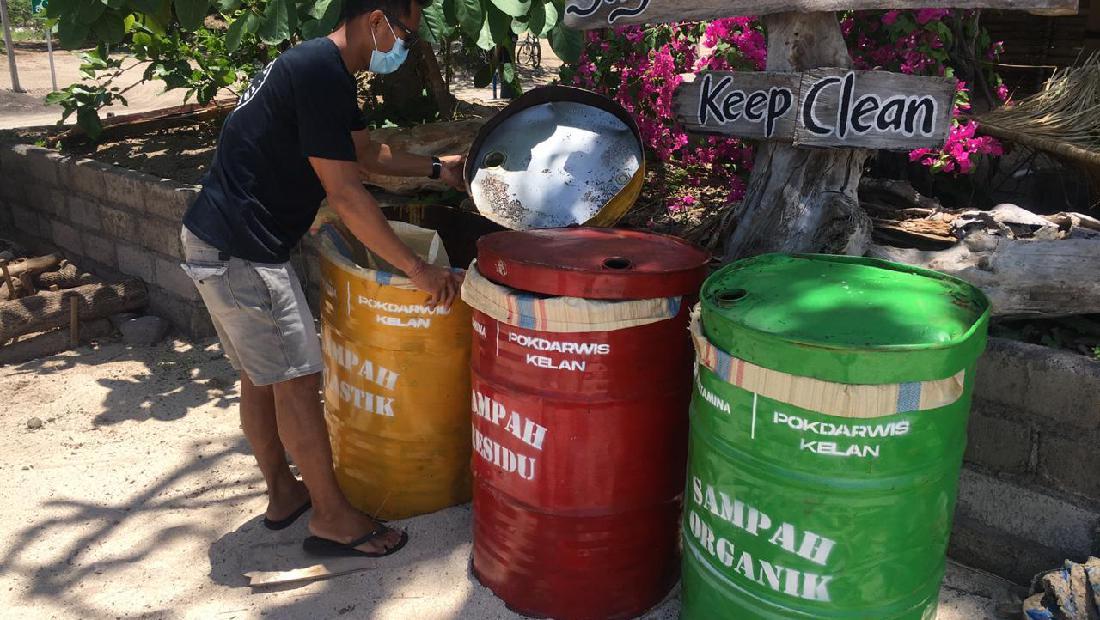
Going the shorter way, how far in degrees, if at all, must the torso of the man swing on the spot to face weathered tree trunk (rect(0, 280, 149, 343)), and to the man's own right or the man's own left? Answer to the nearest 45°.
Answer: approximately 135° to the man's own left

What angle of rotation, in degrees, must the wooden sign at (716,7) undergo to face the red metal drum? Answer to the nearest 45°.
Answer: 0° — it already faces it

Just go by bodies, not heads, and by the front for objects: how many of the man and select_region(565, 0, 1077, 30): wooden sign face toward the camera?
1

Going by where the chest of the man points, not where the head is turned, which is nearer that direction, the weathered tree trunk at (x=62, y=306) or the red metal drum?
the red metal drum

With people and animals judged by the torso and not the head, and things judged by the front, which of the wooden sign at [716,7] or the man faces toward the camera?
the wooden sign

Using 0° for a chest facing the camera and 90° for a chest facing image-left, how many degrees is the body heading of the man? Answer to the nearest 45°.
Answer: approximately 270°

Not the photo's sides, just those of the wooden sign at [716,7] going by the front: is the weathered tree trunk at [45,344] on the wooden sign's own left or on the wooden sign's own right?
on the wooden sign's own right

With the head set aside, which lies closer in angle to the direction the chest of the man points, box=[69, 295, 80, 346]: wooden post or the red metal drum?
the red metal drum

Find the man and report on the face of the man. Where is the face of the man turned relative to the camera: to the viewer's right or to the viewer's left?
to the viewer's right

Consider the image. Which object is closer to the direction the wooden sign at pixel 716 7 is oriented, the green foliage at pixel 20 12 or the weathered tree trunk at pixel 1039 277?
the weathered tree trunk

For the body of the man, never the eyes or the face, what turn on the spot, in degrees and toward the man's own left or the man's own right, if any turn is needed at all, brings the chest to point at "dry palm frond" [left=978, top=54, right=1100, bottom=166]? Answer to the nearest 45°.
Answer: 0° — they already face it

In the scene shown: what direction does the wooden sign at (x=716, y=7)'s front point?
toward the camera
